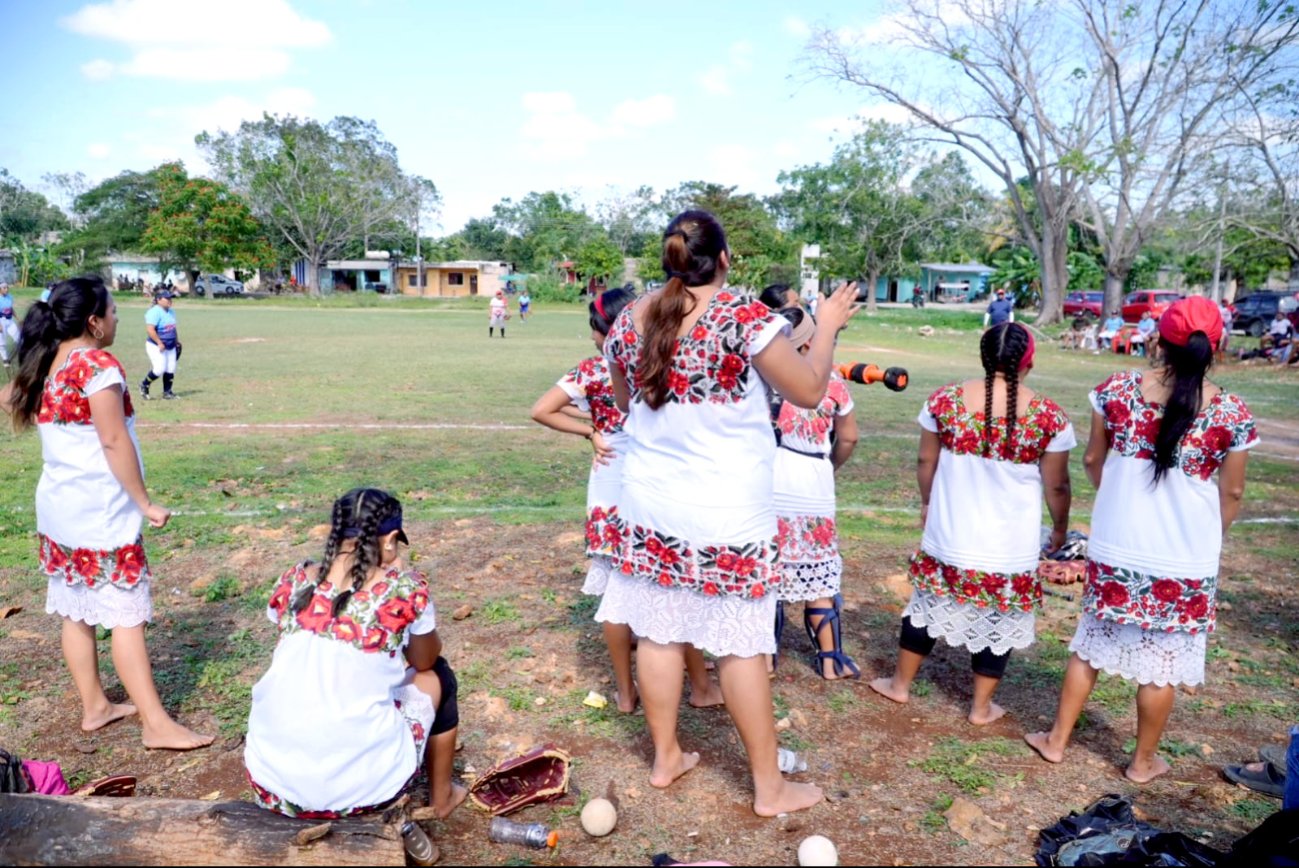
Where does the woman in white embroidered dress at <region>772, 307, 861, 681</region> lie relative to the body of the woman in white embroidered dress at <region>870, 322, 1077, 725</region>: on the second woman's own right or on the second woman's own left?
on the second woman's own left

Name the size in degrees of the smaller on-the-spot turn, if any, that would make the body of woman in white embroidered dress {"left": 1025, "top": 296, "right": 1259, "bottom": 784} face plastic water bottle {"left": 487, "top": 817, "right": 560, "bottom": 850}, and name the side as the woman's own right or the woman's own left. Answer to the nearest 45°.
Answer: approximately 135° to the woman's own left

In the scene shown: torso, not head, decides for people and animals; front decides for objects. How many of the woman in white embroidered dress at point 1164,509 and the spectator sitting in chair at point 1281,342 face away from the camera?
1

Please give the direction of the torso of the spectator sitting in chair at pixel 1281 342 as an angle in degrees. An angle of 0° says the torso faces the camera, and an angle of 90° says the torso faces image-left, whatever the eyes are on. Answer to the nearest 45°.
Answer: approximately 45°

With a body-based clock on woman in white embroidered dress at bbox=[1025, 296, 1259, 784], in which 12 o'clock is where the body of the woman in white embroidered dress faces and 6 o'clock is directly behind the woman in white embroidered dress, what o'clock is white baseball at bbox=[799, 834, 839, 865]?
The white baseball is roughly at 7 o'clock from the woman in white embroidered dress.

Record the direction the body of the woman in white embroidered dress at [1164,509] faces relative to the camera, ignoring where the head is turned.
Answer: away from the camera

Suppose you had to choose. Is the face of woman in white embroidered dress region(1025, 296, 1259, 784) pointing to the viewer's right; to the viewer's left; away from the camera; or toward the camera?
away from the camera

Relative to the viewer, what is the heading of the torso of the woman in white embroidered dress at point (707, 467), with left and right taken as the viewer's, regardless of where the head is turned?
facing away from the viewer and to the right of the viewer

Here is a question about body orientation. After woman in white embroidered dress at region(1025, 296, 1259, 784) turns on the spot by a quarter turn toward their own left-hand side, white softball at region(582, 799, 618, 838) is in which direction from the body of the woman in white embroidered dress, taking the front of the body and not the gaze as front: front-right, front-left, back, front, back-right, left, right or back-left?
front-left

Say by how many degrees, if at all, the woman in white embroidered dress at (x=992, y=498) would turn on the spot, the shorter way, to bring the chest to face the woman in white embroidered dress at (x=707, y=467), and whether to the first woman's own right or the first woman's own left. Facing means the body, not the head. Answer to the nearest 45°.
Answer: approximately 135° to the first woman's own left

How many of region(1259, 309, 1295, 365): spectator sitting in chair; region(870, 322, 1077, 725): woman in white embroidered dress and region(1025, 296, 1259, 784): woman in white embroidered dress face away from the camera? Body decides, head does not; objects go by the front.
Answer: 2

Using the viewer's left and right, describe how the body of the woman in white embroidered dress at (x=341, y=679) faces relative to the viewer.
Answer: facing away from the viewer and to the right of the viewer
